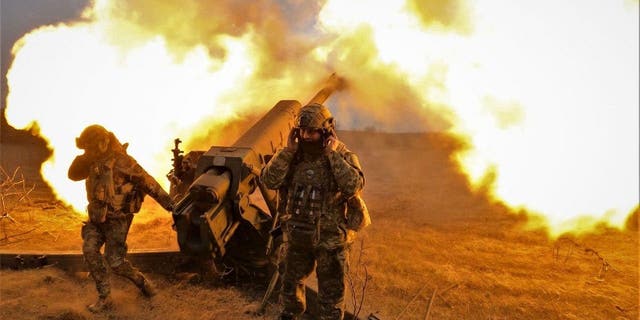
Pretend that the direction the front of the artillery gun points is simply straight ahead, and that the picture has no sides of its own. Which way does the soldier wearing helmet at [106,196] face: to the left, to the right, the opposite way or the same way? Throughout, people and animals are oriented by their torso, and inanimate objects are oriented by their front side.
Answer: the opposite way

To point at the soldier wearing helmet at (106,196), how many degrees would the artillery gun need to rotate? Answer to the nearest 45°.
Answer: approximately 135° to its left

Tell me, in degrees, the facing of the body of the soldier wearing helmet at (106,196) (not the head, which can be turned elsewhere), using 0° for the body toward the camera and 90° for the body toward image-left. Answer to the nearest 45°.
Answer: approximately 45°

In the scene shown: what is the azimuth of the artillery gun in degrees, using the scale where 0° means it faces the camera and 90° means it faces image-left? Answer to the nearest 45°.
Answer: approximately 225°

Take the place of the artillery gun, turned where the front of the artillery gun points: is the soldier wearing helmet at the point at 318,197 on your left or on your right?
on your right
